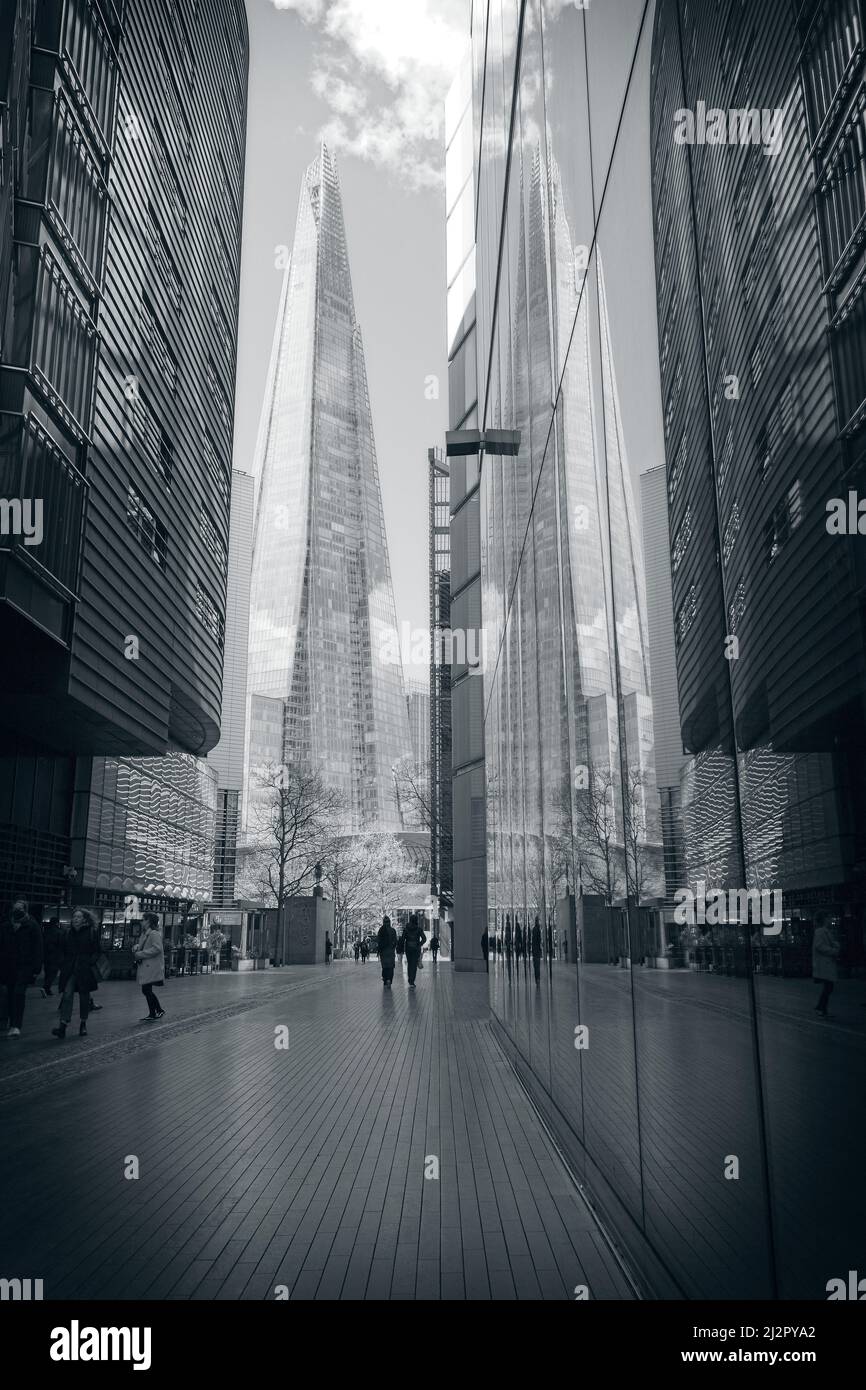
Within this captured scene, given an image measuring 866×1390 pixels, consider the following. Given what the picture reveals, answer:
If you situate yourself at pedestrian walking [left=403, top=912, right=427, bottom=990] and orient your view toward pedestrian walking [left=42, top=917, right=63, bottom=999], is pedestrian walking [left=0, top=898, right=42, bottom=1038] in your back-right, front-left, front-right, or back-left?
front-left

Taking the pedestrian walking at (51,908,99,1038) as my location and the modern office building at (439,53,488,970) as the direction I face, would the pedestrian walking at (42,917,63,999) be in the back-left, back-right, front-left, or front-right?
front-left

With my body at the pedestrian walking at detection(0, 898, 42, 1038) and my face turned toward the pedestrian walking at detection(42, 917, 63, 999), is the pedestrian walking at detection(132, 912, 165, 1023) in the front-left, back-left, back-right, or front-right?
front-right

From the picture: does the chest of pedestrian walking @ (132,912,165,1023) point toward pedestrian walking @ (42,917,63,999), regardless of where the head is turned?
no

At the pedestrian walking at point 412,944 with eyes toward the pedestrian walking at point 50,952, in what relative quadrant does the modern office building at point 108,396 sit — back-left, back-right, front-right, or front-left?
front-right

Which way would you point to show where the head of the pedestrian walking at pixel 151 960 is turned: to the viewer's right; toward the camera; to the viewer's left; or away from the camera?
to the viewer's left

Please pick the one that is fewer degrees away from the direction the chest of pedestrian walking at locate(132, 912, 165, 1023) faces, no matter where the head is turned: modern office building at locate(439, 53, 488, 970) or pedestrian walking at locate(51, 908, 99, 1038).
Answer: the pedestrian walking

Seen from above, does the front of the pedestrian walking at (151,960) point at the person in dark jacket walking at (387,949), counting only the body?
no
